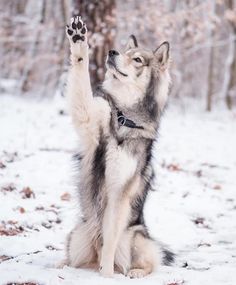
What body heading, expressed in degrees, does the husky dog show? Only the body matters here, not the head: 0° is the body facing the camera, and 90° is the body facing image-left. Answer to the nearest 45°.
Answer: approximately 45°

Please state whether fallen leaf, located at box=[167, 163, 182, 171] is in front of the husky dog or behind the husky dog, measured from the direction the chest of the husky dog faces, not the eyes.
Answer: behind

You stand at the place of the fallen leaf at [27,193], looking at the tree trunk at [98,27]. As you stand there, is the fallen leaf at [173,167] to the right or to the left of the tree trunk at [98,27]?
right

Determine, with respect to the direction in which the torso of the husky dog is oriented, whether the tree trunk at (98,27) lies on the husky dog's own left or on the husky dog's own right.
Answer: on the husky dog's own right

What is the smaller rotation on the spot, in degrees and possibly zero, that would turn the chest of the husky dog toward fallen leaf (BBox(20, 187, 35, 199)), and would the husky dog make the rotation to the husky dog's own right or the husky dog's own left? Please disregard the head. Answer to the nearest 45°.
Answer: approximately 90° to the husky dog's own right

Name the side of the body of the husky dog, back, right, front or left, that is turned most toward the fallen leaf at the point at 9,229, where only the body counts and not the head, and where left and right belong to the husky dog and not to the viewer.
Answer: right
